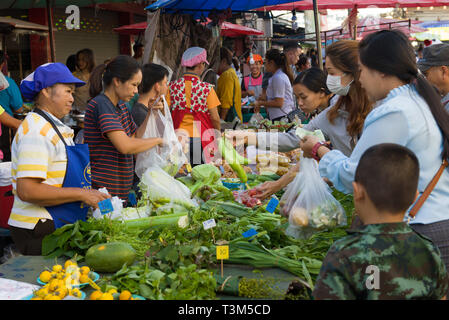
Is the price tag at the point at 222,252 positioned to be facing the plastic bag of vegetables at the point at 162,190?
no

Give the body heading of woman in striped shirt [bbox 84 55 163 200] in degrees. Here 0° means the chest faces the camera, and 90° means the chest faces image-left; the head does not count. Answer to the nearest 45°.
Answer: approximately 270°

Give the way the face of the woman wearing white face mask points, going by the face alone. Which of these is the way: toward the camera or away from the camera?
toward the camera

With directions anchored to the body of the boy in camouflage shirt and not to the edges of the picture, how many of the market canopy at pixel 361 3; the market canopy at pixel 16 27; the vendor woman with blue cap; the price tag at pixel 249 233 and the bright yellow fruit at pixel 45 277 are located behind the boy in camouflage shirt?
0

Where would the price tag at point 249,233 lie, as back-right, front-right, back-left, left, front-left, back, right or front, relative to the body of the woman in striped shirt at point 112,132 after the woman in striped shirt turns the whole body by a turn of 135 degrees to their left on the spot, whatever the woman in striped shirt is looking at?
back

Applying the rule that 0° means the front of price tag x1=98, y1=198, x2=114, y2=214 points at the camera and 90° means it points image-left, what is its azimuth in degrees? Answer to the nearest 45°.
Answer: approximately 0°

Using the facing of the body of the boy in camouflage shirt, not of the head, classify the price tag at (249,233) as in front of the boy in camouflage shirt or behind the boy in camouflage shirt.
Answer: in front

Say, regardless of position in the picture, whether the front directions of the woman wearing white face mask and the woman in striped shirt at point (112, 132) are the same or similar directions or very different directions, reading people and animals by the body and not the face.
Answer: very different directions

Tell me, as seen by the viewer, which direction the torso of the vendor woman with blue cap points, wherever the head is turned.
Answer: to the viewer's right

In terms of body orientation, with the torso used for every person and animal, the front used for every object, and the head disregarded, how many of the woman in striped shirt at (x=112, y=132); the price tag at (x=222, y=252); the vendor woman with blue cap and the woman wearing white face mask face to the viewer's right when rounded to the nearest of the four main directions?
2

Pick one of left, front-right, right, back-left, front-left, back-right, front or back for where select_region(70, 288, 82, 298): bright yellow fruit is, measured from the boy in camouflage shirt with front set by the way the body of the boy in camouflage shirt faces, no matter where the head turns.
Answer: front-left

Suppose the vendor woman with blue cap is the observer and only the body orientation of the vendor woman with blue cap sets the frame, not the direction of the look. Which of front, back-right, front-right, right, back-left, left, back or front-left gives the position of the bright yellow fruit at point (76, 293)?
right

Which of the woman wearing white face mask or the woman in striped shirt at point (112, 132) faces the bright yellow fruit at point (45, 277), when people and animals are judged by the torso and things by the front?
the woman wearing white face mask

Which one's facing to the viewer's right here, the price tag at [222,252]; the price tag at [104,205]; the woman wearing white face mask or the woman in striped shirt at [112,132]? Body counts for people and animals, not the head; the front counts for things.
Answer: the woman in striped shirt

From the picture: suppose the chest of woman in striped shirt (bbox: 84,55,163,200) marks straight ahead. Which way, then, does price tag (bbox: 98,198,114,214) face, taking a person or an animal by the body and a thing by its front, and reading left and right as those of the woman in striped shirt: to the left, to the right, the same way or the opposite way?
to the right

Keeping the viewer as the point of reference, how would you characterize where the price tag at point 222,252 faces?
facing the viewer

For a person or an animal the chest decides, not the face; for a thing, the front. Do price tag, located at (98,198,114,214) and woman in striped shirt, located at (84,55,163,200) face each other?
no

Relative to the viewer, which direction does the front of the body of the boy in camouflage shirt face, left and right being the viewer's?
facing away from the viewer and to the left of the viewer

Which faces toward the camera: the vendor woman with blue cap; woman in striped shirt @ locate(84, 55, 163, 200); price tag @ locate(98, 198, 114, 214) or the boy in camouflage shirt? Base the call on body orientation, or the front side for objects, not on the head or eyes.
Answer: the price tag
